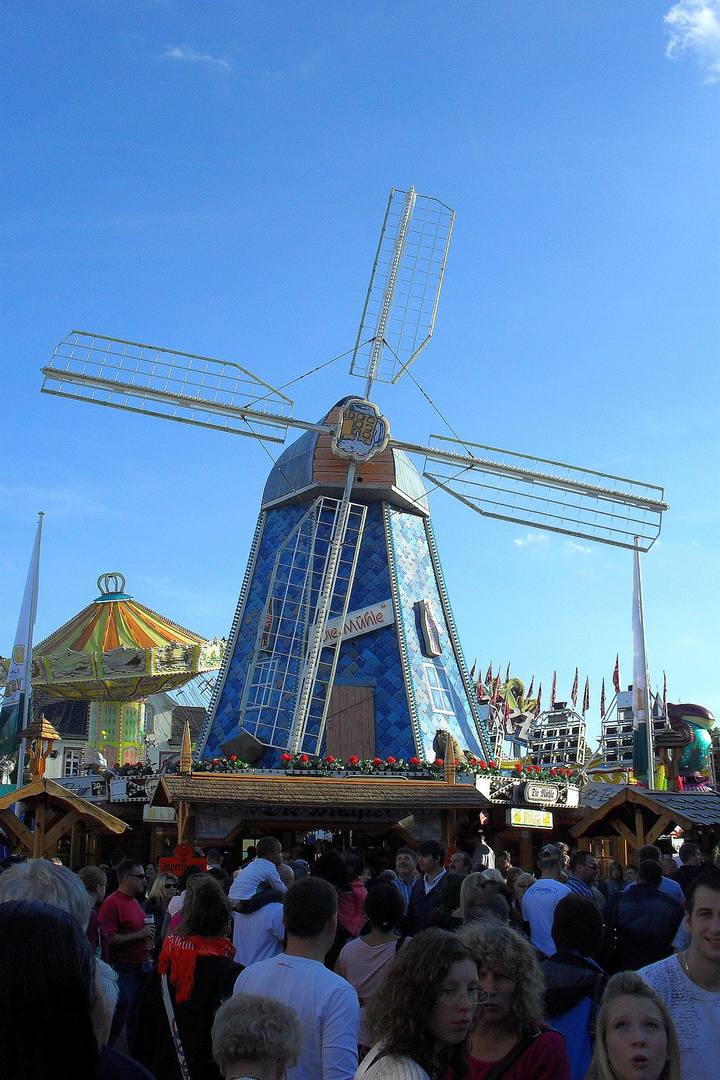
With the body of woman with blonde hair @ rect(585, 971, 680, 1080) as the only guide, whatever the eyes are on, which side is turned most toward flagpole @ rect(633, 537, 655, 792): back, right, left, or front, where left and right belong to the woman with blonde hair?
back

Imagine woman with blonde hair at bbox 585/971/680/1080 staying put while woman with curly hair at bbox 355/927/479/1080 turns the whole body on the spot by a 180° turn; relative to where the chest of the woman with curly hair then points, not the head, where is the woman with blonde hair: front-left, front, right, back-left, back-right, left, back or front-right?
back-right

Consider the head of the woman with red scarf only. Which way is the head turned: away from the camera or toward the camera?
away from the camera

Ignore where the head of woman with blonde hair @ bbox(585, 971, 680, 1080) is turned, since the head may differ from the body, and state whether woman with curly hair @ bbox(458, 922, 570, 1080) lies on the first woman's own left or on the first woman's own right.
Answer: on the first woman's own right

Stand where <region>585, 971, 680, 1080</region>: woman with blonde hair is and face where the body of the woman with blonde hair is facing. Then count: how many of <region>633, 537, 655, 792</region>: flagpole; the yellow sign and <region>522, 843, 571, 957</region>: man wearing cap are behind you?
3

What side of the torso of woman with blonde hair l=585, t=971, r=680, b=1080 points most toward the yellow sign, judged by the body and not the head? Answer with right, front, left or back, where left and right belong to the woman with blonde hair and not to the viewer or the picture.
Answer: back

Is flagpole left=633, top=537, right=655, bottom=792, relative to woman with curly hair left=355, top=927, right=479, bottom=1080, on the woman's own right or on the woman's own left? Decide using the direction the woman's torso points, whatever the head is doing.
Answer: on the woman's own left

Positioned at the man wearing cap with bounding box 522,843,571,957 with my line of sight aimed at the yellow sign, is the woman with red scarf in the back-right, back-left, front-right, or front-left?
back-left

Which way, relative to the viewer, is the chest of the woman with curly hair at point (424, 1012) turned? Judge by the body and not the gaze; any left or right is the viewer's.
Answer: facing the viewer and to the right of the viewer
